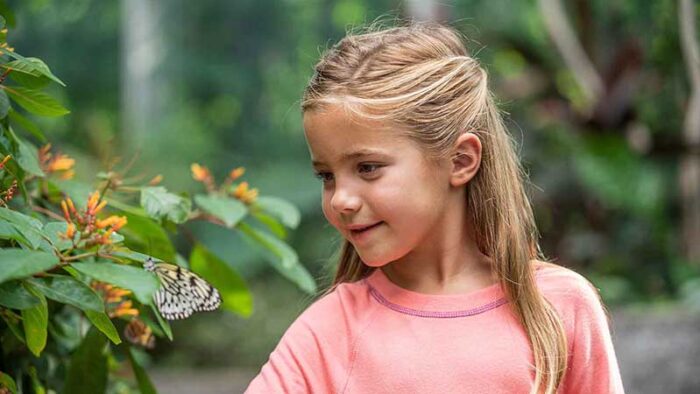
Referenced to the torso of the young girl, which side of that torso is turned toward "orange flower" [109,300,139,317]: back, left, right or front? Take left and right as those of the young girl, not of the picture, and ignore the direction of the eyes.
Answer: right

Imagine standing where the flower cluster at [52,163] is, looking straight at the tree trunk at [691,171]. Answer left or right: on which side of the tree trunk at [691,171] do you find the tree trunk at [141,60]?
left

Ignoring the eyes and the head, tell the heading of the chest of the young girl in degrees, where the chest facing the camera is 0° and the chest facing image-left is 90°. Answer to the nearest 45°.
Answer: approximately 0°

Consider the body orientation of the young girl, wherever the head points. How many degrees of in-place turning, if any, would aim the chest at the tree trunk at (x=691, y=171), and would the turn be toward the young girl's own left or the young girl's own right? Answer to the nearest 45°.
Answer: approximately 180°
